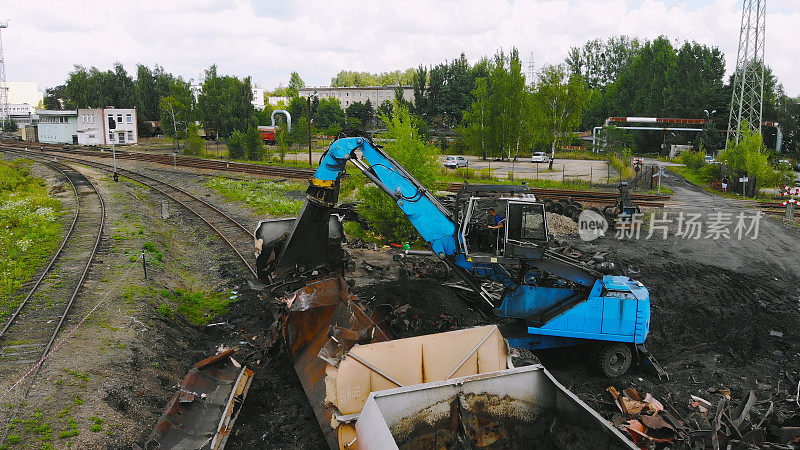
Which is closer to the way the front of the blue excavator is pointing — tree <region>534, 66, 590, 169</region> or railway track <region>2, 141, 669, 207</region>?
the railway track

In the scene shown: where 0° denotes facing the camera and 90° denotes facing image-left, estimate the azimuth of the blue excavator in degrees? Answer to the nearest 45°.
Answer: approximately 90°

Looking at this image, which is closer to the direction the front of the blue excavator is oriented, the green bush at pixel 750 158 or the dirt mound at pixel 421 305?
the dirt mound

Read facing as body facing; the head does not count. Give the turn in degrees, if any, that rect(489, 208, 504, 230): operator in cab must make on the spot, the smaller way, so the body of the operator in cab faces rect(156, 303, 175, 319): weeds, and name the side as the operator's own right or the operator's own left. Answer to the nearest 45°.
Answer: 0° — they already face it

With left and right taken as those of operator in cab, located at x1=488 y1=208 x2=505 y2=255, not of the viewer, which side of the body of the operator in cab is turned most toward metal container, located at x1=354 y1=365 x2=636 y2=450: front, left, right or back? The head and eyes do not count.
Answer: left

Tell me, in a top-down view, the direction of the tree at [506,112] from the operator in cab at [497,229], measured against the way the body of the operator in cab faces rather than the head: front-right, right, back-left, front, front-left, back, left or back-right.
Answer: right

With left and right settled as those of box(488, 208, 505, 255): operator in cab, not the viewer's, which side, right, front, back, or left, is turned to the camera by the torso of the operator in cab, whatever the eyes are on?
left
